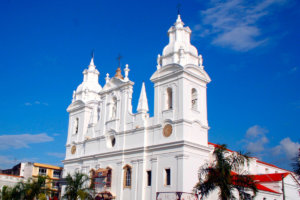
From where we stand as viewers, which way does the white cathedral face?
facing the viewer and to the left of the viewer

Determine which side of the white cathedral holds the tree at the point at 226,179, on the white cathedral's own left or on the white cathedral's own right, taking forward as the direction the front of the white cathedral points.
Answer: on the white cathedral's own left
